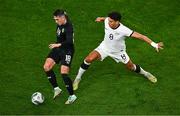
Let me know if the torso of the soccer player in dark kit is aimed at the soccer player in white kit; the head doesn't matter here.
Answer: no
